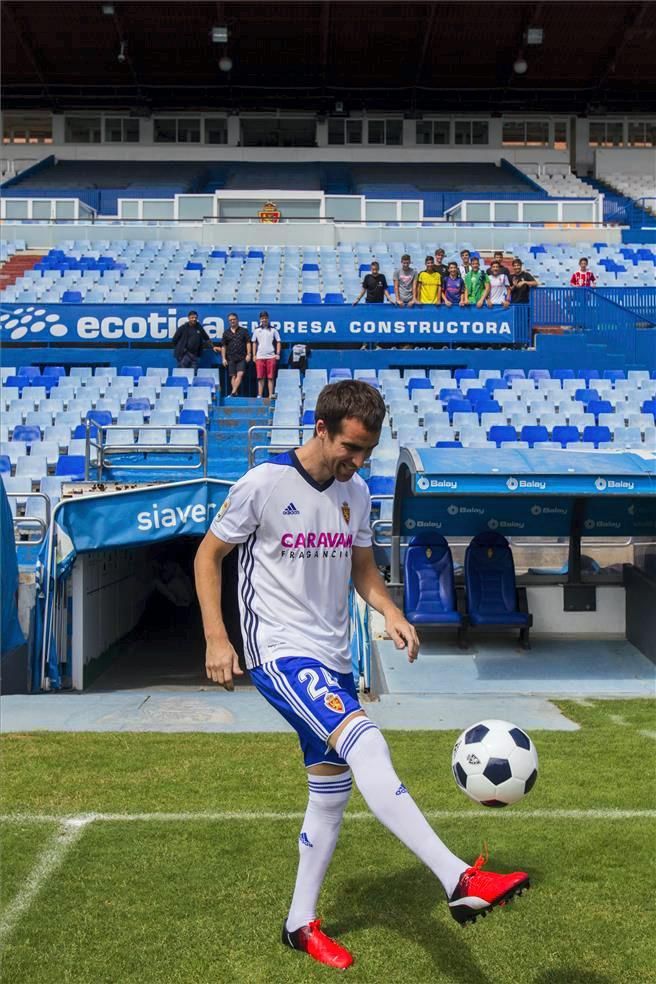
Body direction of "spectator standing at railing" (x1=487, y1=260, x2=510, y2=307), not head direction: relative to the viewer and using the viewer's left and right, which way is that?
facing the viewer

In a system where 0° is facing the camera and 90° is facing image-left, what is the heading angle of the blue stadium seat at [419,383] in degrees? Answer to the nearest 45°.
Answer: approximately 0°

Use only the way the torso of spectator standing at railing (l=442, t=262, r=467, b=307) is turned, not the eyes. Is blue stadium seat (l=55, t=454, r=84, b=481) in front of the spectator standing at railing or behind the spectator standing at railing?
in front

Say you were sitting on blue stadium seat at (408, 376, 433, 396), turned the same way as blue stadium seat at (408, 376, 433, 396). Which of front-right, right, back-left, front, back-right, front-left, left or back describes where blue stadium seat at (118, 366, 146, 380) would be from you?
right

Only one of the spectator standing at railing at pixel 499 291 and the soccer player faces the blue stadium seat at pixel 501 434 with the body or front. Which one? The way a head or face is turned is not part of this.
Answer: the spectator standing at railing

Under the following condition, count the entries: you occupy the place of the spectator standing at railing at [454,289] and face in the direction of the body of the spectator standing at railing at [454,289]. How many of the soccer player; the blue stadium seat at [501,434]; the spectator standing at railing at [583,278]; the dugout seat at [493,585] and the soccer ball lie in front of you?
4

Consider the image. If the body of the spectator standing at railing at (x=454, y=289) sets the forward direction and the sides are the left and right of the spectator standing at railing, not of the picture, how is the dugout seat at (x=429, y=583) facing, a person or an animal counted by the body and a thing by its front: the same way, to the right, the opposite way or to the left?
the same way

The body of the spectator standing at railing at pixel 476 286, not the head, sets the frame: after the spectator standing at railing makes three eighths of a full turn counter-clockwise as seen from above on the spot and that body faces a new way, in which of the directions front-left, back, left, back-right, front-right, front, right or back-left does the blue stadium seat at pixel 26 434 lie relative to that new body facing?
back

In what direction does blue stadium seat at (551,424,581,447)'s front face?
toward the camera

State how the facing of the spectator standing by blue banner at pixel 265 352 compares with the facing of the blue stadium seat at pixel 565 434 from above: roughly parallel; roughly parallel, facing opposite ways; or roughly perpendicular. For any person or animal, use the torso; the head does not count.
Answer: roughly parallel

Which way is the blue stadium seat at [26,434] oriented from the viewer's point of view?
toward the camera

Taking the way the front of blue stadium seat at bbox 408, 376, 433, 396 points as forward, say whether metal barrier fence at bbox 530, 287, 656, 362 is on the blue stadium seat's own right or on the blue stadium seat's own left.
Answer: on the blue stadium seat's own left

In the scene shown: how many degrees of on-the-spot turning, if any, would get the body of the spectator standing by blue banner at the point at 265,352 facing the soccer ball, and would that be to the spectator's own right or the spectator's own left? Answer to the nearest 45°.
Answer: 0° — they already face it

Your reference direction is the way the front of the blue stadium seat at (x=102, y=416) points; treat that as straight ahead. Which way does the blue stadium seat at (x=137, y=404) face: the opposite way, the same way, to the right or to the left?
the same way

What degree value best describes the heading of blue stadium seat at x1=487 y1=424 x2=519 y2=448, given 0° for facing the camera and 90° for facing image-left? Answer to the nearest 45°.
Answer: approximately 0°

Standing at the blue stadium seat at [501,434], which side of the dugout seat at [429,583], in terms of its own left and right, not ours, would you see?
back

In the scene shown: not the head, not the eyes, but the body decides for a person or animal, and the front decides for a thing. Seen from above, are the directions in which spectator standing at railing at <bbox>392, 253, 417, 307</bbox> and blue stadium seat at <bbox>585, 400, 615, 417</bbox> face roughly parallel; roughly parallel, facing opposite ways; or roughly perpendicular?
roughly parallel

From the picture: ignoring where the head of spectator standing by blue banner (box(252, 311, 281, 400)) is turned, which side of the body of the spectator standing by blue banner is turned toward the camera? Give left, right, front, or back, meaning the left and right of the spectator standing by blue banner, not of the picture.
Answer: front
